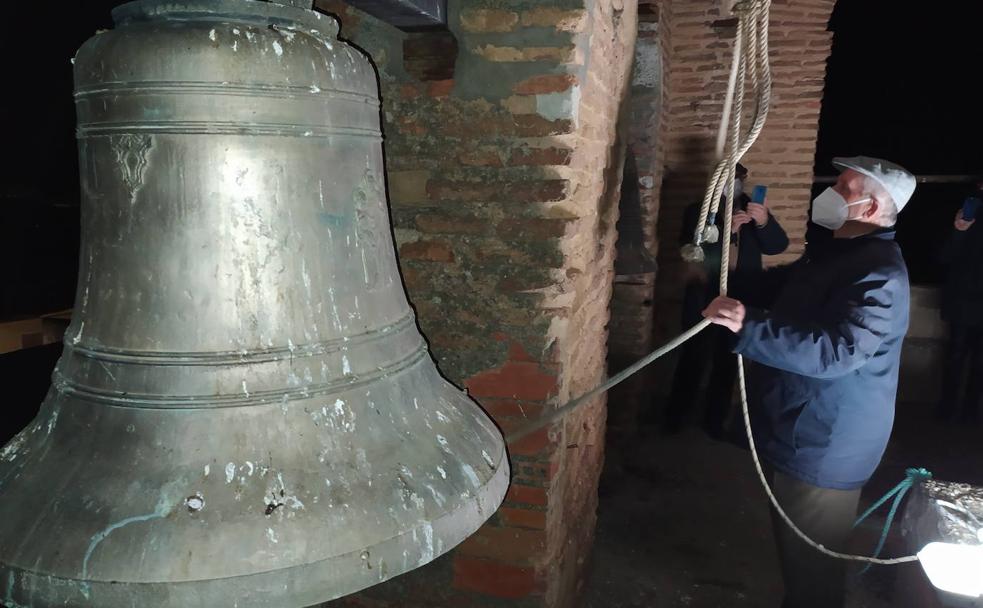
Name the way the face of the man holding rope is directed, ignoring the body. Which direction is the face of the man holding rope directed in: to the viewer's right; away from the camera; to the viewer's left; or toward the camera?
to the viewer's left

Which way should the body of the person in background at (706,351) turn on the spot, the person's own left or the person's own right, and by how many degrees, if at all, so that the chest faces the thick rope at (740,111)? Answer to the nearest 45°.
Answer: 0° — they already face it

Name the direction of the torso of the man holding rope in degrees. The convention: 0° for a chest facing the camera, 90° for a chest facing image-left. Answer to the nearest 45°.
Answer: approximately 90°

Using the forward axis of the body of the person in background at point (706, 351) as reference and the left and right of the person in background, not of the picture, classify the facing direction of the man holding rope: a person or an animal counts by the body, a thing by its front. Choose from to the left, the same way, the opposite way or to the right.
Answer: to the right

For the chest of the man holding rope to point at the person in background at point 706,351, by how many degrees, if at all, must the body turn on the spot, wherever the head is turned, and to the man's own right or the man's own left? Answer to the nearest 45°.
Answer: approximately 90° to the man's own right

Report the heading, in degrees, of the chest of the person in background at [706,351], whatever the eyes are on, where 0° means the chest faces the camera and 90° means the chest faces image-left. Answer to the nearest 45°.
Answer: approximately 0°

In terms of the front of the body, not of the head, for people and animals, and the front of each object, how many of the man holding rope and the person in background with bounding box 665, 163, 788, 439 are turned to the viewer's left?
1
